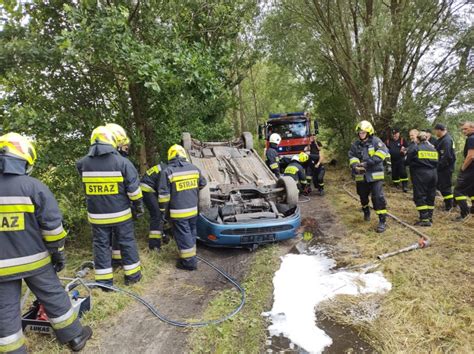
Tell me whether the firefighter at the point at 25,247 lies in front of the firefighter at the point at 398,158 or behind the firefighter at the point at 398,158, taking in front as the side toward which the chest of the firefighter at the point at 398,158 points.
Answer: in front

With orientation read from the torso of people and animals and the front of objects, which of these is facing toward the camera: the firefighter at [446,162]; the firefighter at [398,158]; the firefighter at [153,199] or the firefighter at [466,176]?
the firefighter at [398,158]

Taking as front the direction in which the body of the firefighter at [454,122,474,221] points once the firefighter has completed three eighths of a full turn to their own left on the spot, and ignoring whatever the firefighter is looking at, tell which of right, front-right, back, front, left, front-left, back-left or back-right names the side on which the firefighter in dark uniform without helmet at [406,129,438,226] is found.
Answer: right

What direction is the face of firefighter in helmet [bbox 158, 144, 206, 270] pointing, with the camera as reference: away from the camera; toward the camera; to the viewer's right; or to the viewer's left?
away from the camera

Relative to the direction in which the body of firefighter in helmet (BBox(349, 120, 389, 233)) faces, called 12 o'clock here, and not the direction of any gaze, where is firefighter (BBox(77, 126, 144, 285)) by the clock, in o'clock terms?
The firefighter is roughly at 12 o'clock from the firefighter in helmet.

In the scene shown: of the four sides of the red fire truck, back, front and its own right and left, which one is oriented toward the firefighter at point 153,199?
front

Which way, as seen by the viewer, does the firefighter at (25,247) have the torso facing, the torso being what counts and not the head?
away from the camera
